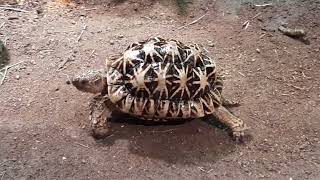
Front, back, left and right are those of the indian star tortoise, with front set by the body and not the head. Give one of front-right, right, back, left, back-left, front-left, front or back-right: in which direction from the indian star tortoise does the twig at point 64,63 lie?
front-right

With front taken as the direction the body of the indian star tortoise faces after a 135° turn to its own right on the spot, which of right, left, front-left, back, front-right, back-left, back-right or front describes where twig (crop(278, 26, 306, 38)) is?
front

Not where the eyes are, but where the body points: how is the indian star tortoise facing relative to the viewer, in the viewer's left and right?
facing to the left of the viewer
